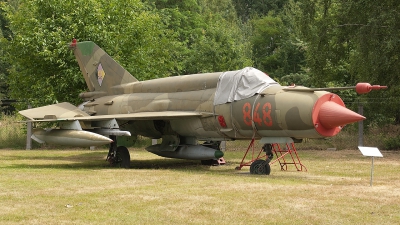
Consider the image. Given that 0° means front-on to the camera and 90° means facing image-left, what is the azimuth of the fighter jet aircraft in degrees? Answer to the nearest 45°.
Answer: approximately 315°
